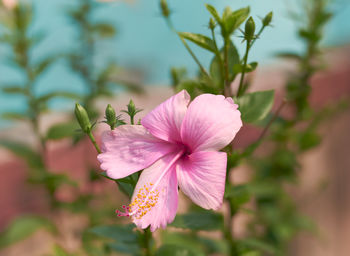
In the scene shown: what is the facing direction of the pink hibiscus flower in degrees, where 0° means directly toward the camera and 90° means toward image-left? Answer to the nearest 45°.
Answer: approximately 45°

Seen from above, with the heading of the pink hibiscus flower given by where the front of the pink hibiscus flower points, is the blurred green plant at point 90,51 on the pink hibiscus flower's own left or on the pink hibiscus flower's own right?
on the pink hibiscus flower's own right
